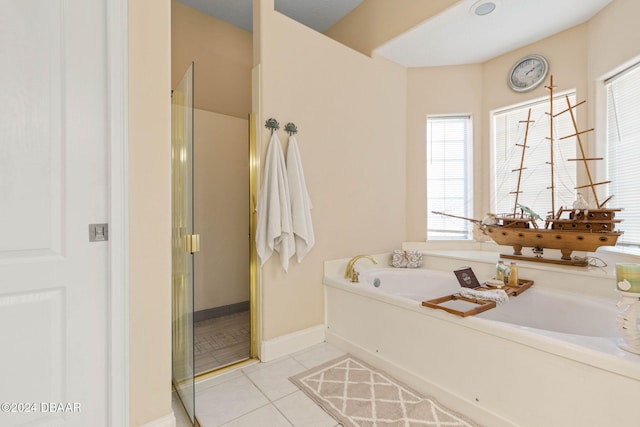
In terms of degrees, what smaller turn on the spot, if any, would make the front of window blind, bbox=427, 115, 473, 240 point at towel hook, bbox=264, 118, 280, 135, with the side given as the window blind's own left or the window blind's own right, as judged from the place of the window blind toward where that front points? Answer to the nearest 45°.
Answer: approximately 45° to the window blind's own right

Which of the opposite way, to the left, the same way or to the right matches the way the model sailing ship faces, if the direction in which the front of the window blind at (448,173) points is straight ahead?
to the right

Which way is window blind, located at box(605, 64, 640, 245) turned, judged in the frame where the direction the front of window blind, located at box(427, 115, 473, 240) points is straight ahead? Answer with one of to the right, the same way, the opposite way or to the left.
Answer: to the right

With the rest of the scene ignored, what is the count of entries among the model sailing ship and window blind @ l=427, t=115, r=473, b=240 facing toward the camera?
1

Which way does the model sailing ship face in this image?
to the viewer's left

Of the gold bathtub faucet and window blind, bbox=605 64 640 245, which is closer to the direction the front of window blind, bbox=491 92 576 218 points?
the gold bathtub faucet

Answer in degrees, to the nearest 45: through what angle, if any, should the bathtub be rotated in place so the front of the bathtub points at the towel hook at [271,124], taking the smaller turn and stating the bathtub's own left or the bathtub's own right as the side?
approximately 45° to the bathtub's own right

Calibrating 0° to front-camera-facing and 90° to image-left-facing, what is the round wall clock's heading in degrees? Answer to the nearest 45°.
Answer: approximately 45°

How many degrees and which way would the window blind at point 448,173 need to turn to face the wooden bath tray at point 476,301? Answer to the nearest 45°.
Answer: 0° — it already faces it
